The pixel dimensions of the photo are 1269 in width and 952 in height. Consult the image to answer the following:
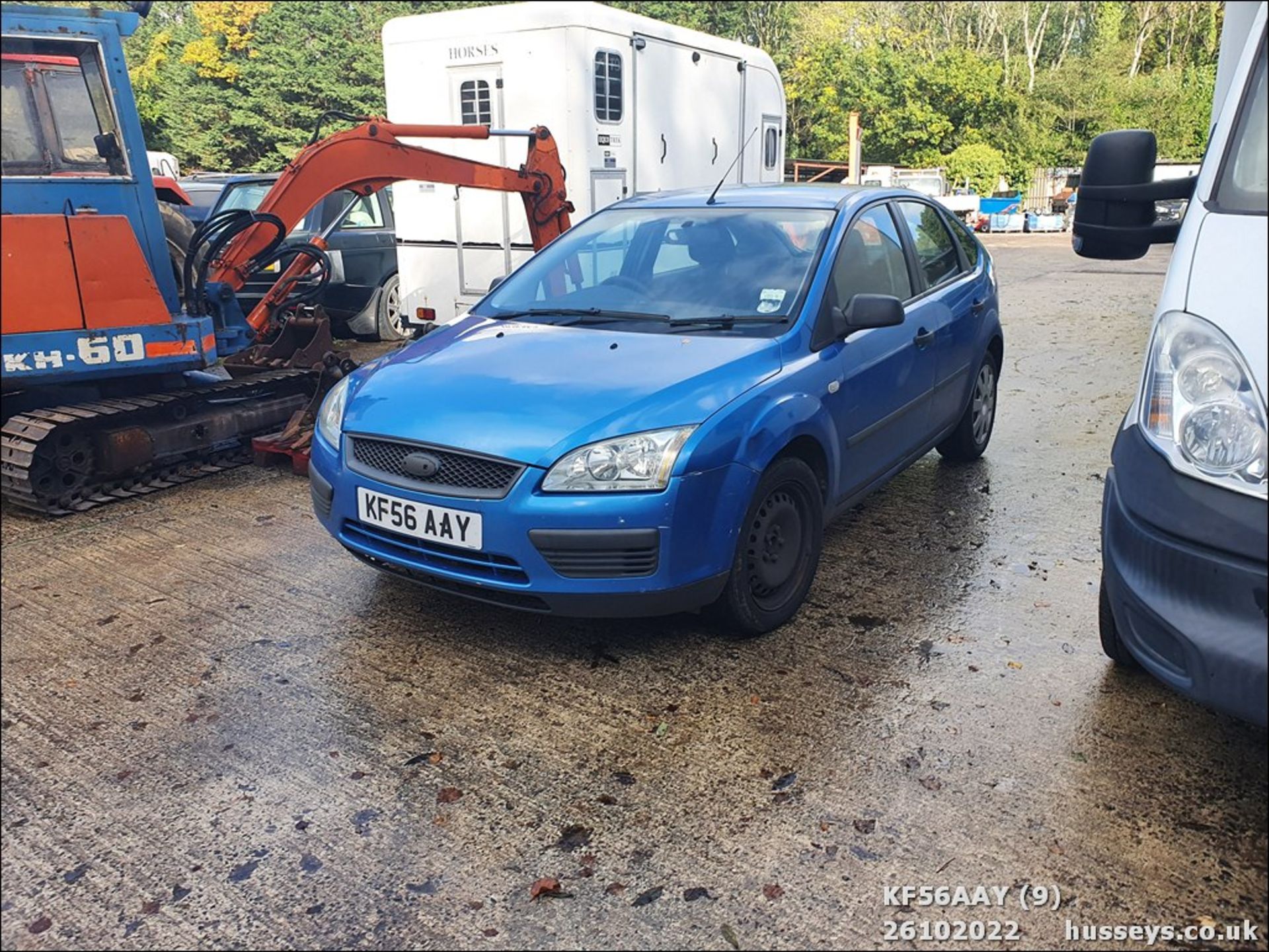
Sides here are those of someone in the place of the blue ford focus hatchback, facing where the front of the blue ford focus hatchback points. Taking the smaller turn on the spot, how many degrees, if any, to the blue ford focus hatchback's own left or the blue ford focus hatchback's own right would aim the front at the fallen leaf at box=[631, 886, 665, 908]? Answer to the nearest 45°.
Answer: approximately 45° to the blue ford focus hatchback's own left

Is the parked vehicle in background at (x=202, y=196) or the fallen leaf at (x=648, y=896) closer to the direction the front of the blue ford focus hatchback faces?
the fallen leaf

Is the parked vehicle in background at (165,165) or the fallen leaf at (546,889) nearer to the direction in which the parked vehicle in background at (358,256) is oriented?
the parked vehicle in background

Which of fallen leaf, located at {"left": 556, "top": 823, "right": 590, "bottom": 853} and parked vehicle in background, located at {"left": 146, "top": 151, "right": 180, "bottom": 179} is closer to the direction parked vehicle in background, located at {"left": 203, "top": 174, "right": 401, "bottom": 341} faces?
the parked vehicle in background

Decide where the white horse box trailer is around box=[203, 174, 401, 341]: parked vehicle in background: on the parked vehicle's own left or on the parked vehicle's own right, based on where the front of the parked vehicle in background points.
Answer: on the parked vehicle's own right

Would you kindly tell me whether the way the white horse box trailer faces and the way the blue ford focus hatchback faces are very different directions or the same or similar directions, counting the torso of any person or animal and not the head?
very different directions

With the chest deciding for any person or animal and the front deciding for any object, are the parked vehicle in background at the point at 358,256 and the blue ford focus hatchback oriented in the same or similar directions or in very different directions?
very different directions
